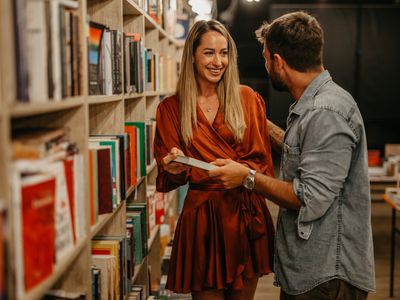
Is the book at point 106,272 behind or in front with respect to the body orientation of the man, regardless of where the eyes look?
in front

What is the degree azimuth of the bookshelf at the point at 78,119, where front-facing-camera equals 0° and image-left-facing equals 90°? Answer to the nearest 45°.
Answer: approximately 315°

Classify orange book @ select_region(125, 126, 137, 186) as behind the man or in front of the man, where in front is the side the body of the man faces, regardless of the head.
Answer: in front

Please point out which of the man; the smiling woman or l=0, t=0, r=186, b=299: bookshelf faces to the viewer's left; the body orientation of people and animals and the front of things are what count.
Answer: the man

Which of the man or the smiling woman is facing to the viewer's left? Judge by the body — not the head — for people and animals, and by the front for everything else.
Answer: the man

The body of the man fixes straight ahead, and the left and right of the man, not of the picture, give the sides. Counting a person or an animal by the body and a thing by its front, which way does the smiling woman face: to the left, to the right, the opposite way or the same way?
to the left

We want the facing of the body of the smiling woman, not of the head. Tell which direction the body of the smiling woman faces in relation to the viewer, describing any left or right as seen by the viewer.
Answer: facing the viewer

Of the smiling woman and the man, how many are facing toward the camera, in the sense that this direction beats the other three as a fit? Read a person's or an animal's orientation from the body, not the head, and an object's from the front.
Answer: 1

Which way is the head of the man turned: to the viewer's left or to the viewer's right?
to the viewer's left

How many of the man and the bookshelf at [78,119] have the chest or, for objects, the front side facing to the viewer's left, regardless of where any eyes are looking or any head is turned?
1

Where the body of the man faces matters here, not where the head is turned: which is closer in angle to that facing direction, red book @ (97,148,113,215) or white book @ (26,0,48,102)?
the red book

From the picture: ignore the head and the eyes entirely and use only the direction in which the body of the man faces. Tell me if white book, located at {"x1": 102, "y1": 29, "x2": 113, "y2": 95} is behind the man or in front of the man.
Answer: in front

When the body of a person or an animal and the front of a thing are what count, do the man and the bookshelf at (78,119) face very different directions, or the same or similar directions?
very different directions

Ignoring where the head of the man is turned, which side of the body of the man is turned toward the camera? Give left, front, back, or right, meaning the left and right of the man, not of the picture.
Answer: left

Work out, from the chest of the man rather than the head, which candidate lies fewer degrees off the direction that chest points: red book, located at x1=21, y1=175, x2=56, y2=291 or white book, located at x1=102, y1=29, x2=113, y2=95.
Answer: the white book

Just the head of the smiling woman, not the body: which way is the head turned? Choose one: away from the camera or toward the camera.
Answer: toward the camera

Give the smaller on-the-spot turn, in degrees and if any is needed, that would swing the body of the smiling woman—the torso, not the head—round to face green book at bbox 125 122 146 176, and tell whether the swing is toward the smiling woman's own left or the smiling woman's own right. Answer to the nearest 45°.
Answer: approximately 135° to the smiling woman's own right

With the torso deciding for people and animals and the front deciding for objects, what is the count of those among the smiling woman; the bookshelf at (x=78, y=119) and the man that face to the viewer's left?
1
